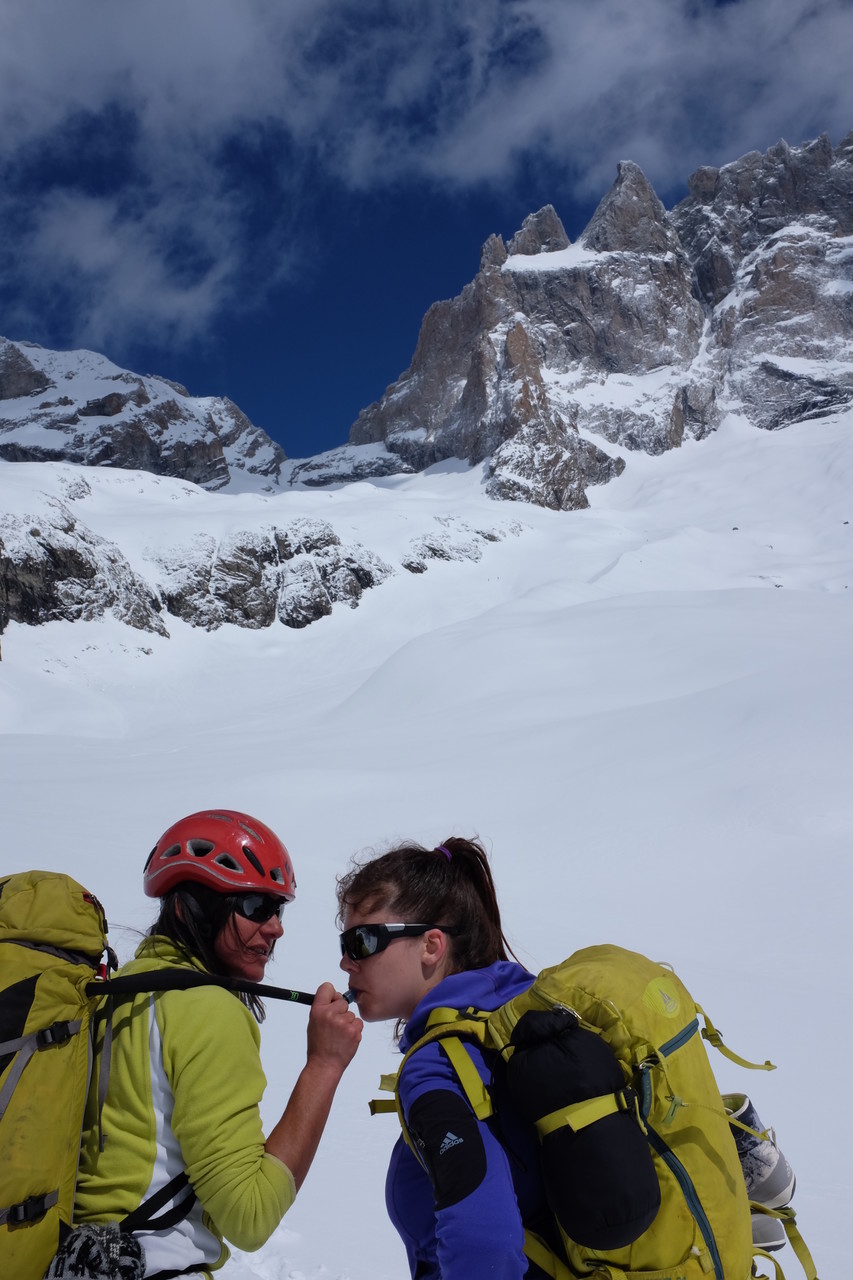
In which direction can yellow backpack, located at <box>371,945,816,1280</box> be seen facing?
to the viewer's right

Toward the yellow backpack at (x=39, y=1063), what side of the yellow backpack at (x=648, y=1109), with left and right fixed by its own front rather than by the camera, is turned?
back

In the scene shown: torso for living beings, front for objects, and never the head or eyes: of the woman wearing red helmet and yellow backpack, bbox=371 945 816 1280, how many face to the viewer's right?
2

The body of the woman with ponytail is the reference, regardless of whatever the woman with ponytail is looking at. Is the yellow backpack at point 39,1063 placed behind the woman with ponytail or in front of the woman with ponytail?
in front

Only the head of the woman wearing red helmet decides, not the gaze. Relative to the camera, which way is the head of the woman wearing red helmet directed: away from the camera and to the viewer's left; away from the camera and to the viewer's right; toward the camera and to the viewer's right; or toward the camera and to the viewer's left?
toward the camera and to the viewer's right

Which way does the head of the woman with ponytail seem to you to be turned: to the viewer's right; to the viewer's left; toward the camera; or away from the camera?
to the viewer's left

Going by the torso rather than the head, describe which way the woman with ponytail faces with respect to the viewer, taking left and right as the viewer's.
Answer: facing to the left of the viewer

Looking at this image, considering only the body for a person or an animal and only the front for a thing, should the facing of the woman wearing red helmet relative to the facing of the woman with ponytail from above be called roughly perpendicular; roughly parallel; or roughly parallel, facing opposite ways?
roughly parallel, facing opposite ways

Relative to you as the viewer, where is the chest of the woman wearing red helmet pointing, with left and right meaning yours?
facing to the right of the viewer
